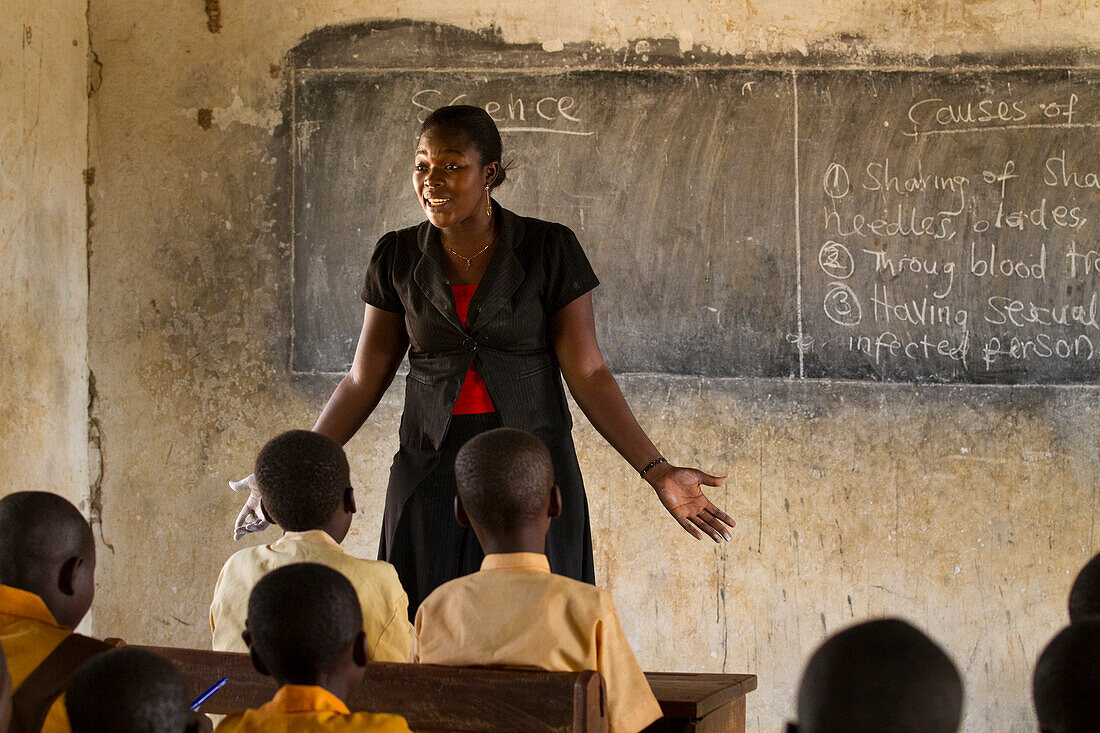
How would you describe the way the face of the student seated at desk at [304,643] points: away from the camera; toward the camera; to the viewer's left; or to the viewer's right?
away from the camera

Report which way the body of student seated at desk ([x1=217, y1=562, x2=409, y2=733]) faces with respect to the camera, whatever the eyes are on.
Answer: away from the camera

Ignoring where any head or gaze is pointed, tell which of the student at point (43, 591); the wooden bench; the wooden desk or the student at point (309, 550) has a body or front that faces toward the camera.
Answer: the wooden desk

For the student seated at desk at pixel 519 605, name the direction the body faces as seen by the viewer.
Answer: away from the camera

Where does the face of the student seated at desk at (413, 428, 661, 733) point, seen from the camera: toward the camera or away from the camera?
away from the camera

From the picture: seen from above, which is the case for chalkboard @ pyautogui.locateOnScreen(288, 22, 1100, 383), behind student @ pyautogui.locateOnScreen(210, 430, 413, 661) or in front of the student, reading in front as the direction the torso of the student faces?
in front

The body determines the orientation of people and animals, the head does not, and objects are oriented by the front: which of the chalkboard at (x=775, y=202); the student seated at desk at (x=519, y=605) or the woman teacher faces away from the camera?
the student seated at desk

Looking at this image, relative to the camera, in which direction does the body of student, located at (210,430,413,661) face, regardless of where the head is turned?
away from the camera

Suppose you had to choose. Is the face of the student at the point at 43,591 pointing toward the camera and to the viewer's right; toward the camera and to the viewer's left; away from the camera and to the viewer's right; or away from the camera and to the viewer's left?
away from the camera and to the viewer's right

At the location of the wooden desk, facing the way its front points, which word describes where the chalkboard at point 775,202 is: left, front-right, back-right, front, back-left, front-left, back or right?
back

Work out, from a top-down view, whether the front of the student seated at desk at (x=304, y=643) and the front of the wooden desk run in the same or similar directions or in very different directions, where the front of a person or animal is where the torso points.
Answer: very different directions

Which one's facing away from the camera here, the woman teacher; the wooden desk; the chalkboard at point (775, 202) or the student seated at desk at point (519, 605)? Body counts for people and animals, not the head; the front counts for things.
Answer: the student seated at desk

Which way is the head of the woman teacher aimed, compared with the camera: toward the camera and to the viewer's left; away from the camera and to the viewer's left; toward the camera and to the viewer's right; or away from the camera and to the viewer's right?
toward the camera and to the viewer's left

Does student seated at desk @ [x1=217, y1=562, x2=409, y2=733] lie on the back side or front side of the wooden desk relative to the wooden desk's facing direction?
on the front side
